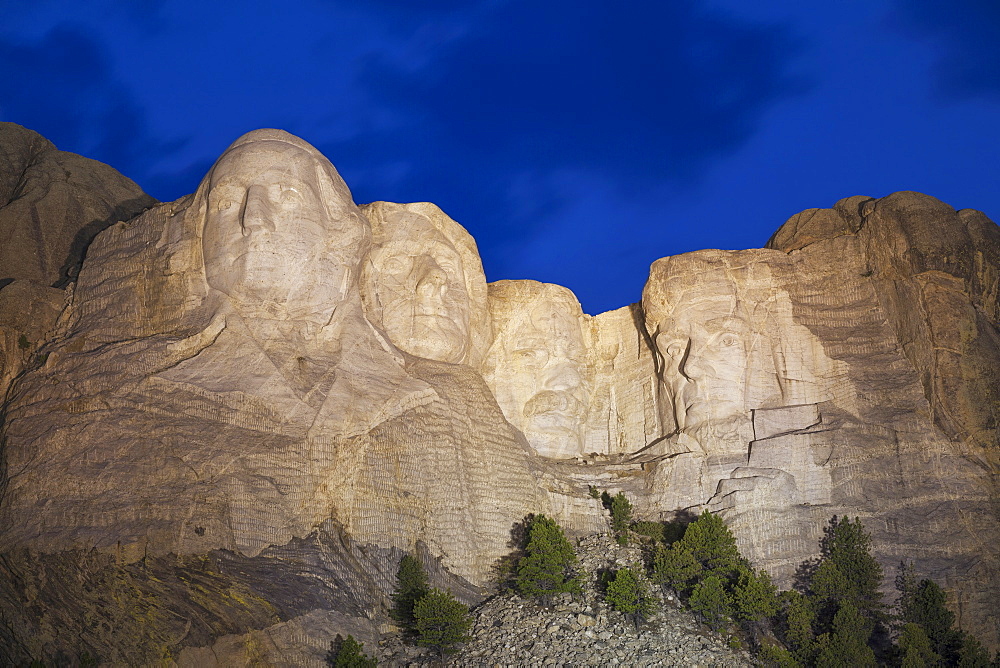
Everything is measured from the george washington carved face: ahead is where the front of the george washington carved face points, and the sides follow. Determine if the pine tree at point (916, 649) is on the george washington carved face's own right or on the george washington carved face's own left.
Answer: on the george washington carved face's own left

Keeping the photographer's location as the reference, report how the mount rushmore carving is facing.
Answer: facing the viewer

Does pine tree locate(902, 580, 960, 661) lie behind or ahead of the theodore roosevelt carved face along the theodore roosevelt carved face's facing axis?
ahead

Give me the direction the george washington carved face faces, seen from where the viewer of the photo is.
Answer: facing the viewer and to the left of the viewer

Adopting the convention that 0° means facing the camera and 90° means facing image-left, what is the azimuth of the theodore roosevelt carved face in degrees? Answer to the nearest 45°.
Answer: approximately 315°

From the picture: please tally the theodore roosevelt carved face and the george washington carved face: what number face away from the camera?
0
